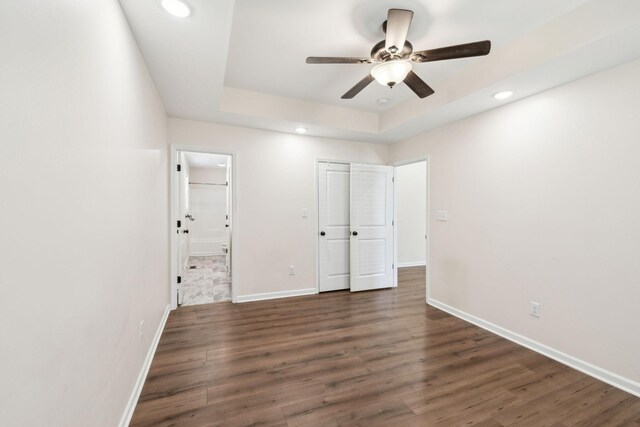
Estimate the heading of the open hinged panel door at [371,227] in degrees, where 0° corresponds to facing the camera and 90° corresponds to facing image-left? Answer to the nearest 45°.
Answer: approximately 315°

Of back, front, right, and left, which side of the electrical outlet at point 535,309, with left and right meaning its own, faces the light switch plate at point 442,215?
right

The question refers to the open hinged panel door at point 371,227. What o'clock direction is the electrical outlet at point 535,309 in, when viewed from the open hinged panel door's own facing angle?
The electrical outlet is roughly at 12 o'clock from the open hinged panel door.

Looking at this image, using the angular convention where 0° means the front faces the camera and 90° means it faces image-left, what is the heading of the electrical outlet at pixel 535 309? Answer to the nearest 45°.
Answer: approximately 45°

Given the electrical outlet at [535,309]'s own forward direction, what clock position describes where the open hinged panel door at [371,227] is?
The open hinged panel door is roughly at 2 o'clock from the electrical outlet.

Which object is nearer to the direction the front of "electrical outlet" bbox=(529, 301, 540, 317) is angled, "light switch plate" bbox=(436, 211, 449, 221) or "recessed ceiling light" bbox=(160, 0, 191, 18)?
the recessed ceiling light

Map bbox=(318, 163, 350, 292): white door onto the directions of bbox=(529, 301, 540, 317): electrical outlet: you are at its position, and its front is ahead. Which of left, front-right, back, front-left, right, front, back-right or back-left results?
front-right

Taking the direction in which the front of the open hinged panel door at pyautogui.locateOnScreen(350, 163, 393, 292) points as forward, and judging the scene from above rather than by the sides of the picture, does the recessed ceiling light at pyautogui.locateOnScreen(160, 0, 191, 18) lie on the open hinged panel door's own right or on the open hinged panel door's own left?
on the open hinged panel door's own right

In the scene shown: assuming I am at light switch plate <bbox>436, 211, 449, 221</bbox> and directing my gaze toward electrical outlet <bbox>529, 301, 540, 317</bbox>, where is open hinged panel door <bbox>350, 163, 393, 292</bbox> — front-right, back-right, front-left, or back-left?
back-right
